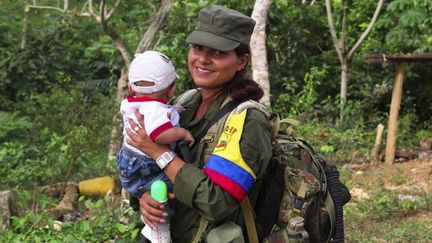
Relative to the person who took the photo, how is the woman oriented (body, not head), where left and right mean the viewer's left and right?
facing the viewer and to the left of the viewer

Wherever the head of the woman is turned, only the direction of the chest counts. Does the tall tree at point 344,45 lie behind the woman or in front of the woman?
behind
